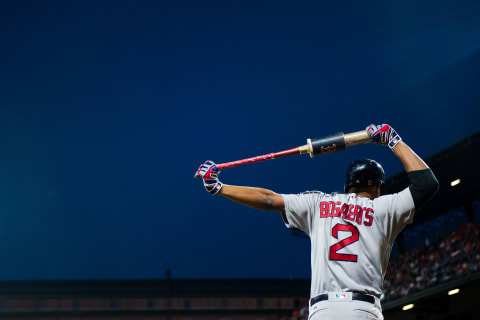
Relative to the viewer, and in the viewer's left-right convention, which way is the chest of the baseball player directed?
facing away from the viewer

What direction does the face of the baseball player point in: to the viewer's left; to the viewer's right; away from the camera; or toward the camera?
away from the camera

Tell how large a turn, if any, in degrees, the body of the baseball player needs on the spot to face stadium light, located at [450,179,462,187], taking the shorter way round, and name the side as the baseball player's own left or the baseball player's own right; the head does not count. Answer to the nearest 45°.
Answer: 0° — they already face it

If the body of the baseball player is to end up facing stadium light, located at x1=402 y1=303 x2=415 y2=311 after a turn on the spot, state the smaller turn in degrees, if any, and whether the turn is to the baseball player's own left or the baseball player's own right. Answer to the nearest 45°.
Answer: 0° — they already face it
